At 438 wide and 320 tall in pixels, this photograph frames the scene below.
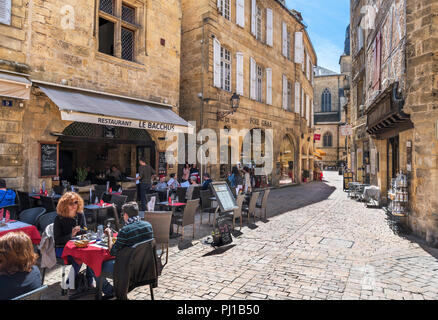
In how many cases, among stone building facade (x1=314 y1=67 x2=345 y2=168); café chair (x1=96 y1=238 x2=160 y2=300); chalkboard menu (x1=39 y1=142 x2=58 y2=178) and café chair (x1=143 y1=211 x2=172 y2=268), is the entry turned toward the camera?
2

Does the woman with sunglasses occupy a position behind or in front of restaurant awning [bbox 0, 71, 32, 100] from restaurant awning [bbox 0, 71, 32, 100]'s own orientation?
in front

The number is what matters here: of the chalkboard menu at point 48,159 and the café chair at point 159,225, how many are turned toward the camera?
1

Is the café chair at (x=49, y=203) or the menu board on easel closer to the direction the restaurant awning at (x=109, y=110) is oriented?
the menu board on easel

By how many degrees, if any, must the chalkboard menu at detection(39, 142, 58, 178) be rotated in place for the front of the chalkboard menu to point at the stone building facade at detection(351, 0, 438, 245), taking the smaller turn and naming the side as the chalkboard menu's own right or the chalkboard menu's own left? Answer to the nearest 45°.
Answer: approximately 45° to the chalkboard menu's own left

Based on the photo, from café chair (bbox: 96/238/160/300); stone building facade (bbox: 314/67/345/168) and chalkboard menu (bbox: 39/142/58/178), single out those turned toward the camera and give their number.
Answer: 2

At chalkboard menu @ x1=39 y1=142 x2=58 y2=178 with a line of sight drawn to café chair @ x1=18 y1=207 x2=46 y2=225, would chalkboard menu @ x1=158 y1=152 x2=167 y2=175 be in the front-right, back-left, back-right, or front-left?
back-left

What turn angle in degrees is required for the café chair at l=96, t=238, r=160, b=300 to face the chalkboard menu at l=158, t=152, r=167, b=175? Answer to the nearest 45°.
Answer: approximately 45° to its right
